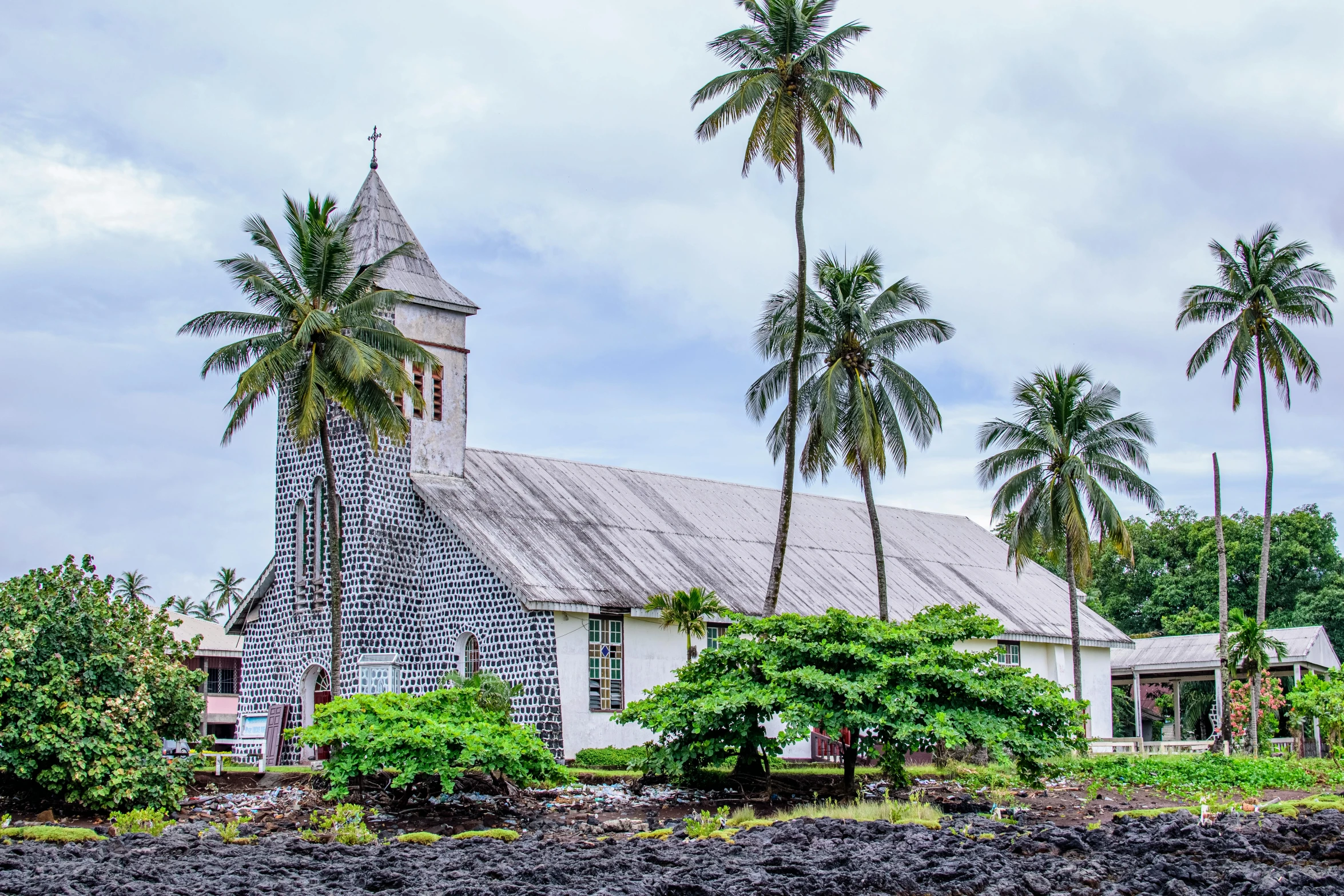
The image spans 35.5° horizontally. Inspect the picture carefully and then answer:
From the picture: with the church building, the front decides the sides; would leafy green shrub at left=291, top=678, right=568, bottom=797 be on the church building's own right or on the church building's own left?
on the church building's own left

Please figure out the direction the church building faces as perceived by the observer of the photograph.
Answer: facing the viewer and to the left of the viewer

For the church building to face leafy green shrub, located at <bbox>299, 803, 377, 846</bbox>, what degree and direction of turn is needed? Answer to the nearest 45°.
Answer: approximately 45° to its left

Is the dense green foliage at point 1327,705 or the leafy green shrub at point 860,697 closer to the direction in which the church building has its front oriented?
the leafy green shrub

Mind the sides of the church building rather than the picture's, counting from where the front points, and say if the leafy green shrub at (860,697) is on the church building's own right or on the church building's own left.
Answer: on the church building's own left

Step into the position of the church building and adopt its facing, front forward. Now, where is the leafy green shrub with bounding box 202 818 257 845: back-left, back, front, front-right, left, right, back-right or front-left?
front-left

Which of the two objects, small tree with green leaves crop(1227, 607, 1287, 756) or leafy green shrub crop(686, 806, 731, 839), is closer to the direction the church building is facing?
the leafy green shrub

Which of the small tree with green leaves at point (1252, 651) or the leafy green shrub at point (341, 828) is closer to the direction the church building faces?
the leafy green shrub

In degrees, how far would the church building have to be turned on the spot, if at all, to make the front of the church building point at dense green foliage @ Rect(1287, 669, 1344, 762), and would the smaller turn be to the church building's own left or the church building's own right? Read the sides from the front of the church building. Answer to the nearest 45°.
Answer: approximately 135° to the church building's own left

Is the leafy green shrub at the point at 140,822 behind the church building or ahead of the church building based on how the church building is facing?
ahead
